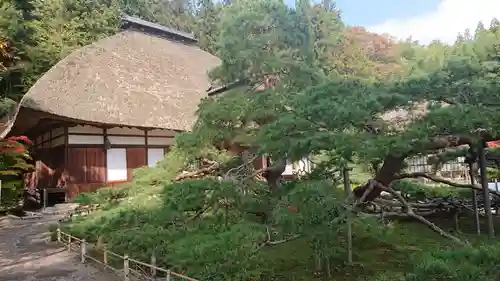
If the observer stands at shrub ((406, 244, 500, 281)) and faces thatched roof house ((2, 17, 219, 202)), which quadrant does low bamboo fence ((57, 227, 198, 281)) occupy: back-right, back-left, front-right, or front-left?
front-left

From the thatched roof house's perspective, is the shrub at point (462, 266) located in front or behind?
in front

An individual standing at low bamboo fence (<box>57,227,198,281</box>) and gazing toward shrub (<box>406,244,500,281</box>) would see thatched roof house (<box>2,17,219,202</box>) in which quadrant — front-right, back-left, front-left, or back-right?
back-left

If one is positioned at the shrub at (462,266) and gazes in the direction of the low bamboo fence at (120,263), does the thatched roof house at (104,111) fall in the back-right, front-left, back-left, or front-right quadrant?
front-right

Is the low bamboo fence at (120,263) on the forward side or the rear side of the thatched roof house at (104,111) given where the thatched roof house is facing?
on the forward side
